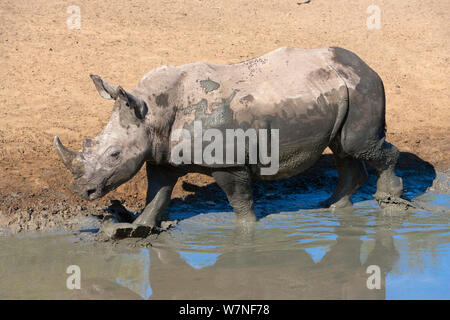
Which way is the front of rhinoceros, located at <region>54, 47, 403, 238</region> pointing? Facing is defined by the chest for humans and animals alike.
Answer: to the viewer's left
